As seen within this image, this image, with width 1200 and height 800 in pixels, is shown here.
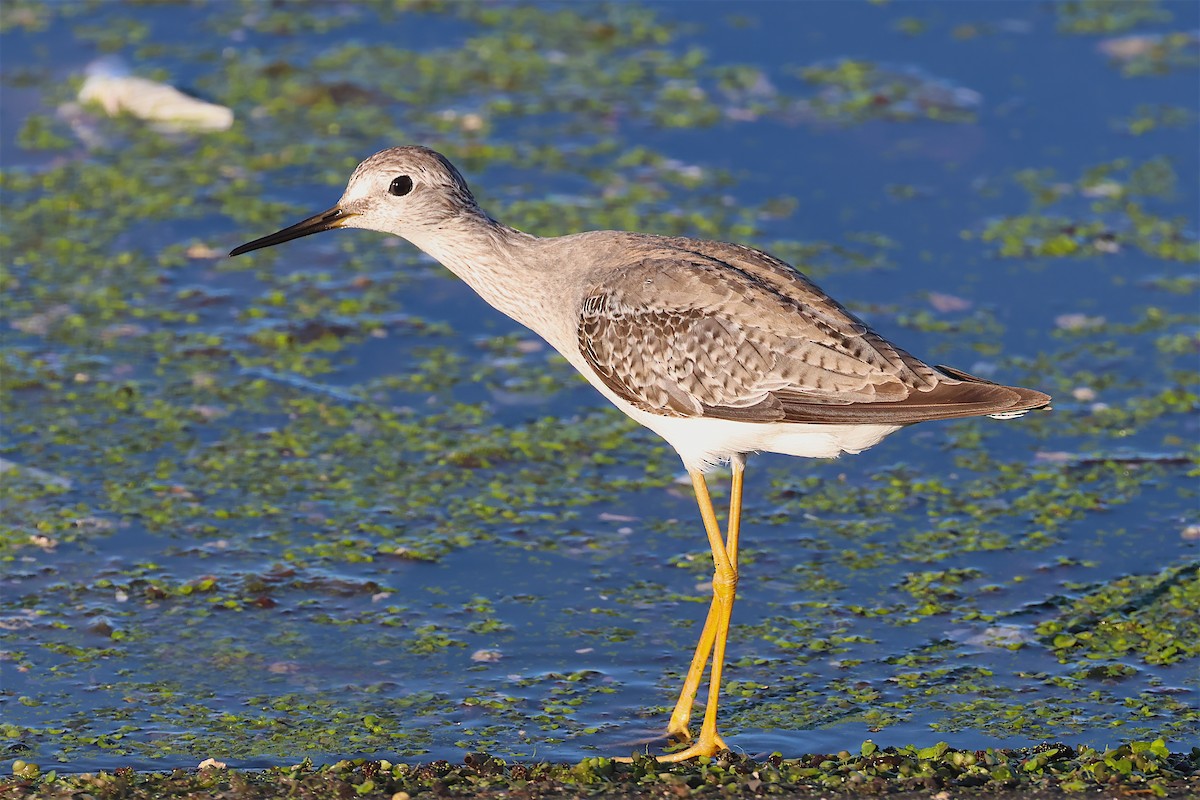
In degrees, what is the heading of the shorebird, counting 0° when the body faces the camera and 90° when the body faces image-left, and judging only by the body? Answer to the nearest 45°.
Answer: approximately 90°
